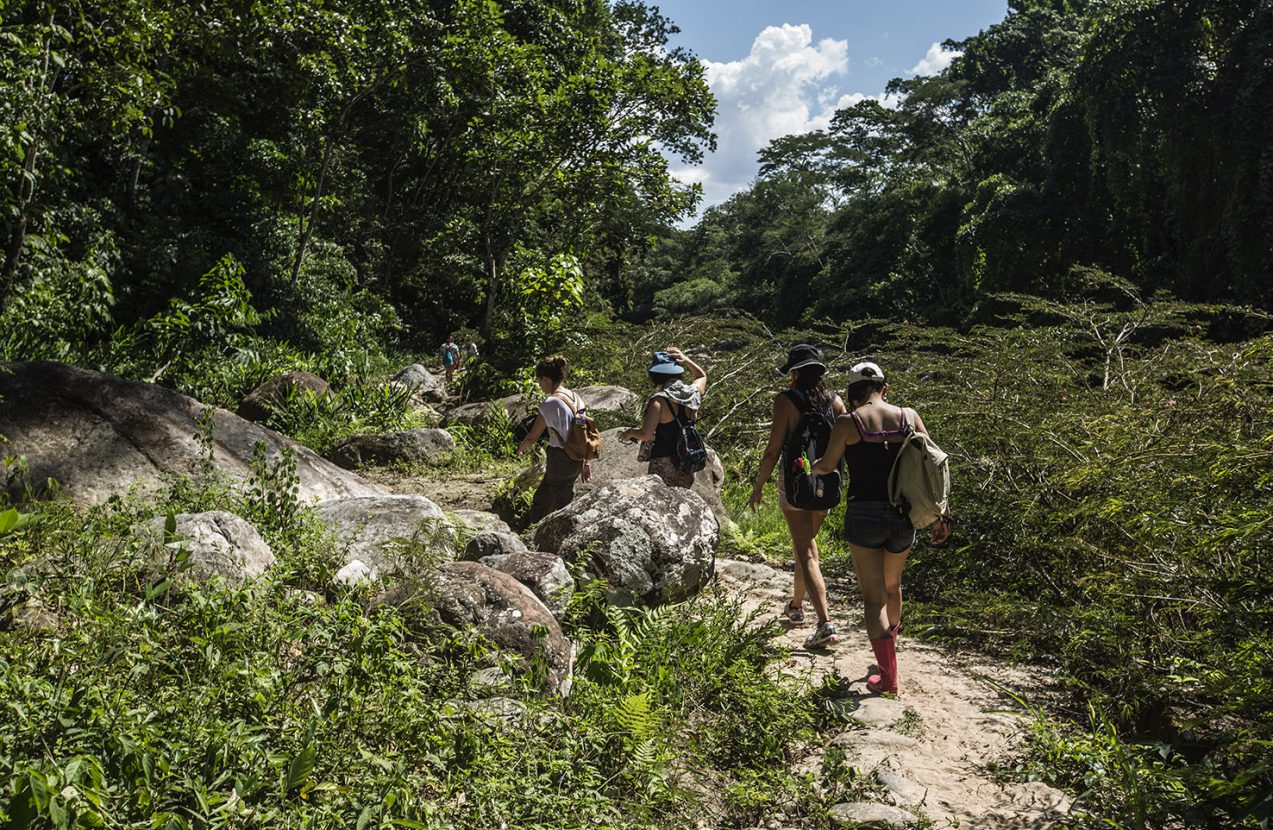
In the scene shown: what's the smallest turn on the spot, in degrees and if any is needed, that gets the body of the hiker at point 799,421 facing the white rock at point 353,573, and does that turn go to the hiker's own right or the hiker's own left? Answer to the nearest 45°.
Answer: approximately 90° to the hiker's own left

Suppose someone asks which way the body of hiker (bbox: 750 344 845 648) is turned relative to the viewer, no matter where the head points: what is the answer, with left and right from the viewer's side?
facing away from the viewer and to the left of the viewer

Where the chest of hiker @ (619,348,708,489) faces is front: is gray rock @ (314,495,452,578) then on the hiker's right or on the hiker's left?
on the hiker's left

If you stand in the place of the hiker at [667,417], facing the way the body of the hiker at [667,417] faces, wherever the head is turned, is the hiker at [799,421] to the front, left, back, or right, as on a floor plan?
back

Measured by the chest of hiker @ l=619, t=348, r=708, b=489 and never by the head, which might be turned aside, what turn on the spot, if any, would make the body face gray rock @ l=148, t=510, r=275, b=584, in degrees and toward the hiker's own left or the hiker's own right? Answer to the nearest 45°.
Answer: approximately 90° to the hiker's own left

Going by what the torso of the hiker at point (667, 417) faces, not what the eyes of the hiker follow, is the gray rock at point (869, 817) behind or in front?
behind

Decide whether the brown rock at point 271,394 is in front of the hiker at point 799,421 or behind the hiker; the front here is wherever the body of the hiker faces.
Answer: in front

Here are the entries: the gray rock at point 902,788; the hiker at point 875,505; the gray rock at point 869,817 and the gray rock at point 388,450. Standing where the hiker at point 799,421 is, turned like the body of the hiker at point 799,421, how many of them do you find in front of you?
1

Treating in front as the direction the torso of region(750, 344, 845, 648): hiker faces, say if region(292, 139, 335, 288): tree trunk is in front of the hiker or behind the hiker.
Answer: in front

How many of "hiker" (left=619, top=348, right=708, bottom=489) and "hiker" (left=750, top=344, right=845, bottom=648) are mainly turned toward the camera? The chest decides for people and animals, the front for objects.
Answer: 0

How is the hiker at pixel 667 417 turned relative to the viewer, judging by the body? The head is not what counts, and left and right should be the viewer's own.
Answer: facing away from the viewer and to the left of the viewer

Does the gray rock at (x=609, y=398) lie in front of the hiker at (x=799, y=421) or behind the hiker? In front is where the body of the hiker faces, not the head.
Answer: in front

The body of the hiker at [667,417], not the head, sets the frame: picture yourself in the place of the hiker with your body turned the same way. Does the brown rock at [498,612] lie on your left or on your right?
on your left

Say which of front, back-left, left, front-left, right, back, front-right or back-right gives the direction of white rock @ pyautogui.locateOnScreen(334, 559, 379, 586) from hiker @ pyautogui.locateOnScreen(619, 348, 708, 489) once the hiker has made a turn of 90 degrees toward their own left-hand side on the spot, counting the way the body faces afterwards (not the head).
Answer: front

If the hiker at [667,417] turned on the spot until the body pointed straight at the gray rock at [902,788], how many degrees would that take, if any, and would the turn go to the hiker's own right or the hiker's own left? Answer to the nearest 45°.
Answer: approximately 135° to the hiker's own left
